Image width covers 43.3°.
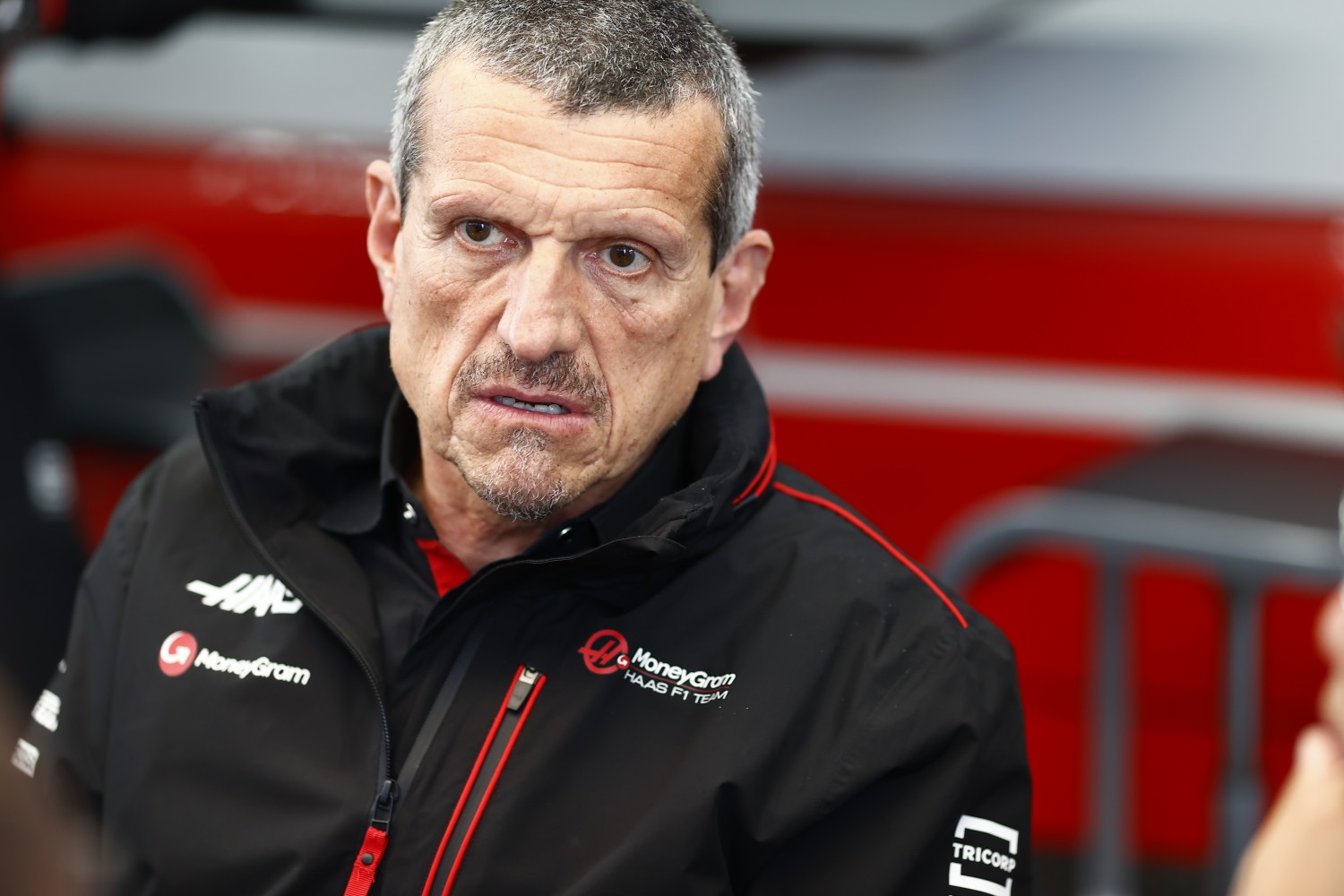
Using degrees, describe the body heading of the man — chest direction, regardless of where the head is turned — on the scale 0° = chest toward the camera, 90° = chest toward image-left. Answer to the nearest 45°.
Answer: approximately 45°

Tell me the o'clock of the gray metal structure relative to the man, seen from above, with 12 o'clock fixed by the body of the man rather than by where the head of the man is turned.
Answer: The gray metal structure is roughly at 6 o'clock from the man.
